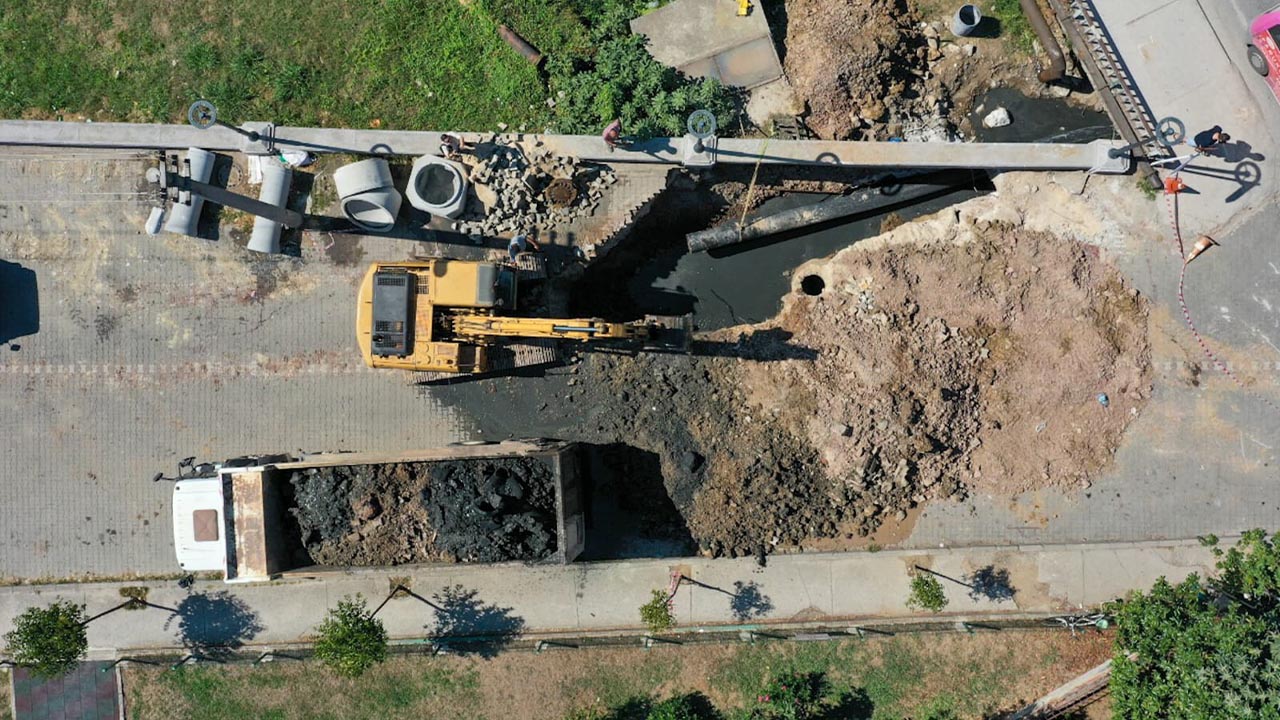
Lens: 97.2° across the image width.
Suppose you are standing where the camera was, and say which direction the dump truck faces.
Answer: facing to the left of the viewer

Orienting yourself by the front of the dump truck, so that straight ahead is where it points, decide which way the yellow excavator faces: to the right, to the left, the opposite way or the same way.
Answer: the opposite way

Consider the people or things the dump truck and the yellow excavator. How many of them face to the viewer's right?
1

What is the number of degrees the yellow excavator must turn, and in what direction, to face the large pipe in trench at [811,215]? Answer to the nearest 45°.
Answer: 0° — it already faces it

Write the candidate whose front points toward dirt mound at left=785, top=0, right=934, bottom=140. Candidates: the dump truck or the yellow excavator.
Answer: the yellow excavator

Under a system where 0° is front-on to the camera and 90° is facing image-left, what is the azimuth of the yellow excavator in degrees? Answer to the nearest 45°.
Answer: approximately 270°

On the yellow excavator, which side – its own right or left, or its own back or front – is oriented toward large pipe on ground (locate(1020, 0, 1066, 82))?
front

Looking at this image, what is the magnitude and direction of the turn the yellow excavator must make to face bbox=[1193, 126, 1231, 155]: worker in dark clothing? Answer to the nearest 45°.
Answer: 0° — it already faces them

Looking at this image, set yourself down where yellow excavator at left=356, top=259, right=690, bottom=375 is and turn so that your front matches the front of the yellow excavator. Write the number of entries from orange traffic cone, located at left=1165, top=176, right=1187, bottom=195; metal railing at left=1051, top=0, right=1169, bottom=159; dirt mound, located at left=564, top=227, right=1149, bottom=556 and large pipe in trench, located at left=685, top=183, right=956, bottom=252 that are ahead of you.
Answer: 4

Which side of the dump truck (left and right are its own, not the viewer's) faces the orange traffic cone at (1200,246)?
back

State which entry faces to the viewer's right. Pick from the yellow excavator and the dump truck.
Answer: the yellow excavator

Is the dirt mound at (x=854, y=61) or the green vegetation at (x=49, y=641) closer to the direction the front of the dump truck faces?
the green vegetation
